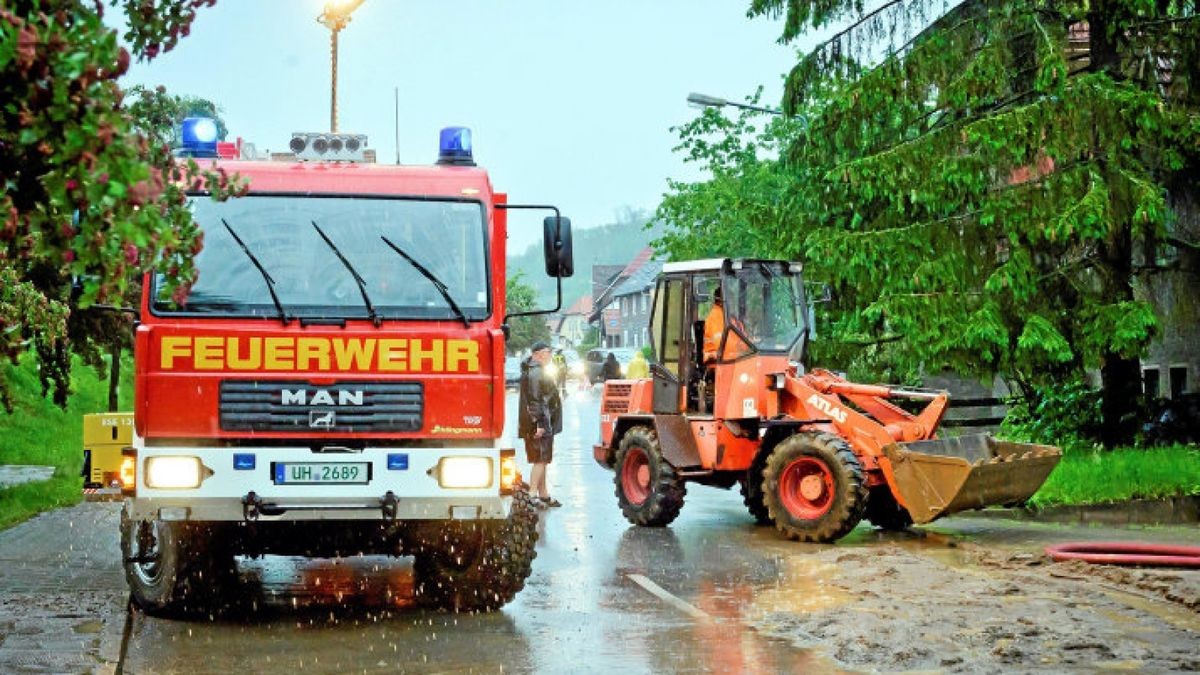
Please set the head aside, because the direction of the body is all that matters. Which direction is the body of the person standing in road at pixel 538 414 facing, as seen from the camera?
to the viewer's right

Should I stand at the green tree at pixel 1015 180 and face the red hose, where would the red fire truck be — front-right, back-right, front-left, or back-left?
front-right

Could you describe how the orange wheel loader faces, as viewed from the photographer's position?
facing the viewer and to the right of the viewer

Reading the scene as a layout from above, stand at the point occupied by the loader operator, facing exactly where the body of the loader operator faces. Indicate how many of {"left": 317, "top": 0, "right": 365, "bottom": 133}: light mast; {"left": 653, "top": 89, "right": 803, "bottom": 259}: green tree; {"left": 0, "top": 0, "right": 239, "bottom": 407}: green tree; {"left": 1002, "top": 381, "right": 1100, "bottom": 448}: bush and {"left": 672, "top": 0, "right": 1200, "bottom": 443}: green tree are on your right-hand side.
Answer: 1

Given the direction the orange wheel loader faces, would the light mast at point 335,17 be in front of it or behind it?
behind

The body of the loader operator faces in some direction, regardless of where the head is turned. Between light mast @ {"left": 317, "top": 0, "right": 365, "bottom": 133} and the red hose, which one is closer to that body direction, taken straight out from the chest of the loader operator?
the red hose

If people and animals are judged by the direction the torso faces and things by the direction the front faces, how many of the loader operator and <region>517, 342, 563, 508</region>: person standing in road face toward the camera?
0

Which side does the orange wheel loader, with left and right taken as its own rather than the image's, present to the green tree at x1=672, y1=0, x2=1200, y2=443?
left

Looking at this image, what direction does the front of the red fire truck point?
toward the camera

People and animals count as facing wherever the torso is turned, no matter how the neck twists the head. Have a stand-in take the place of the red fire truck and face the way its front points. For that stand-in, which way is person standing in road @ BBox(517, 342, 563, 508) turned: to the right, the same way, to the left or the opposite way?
to the left

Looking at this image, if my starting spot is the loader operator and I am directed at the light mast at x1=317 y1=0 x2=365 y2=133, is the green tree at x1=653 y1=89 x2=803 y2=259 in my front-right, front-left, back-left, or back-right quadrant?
back-right

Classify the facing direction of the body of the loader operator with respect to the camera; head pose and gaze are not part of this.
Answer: to the viewer's right

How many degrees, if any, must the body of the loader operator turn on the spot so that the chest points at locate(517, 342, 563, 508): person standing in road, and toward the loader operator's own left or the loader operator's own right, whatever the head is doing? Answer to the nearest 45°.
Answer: approximately 135° to the loader operator's own left

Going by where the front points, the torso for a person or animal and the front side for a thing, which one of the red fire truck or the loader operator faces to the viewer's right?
the loader operator
